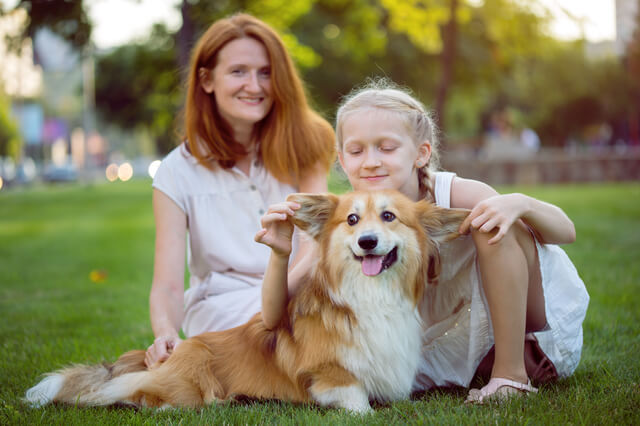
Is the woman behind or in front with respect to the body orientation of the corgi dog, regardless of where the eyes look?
behind

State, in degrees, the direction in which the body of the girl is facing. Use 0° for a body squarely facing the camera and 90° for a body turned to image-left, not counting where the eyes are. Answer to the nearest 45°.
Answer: approximately 45°

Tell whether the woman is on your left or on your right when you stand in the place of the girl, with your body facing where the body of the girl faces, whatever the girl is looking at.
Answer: on your right

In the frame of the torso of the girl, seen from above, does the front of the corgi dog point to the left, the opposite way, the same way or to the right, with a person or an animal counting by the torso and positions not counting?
to the left

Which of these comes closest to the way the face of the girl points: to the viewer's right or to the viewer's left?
to the viewer's left

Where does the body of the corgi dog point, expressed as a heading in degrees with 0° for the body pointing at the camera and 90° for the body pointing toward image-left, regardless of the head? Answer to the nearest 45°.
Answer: approximately 315°
